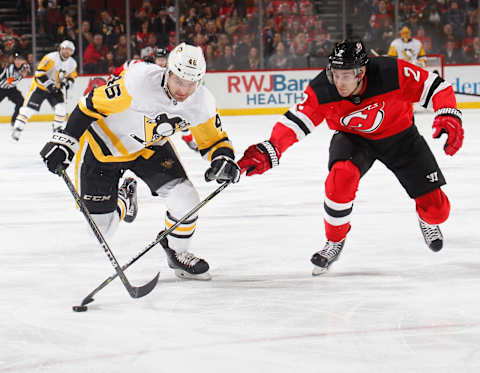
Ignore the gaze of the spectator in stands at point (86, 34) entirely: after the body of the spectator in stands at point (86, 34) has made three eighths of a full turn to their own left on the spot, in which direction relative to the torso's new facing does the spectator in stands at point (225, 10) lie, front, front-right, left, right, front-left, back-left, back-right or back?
front-right

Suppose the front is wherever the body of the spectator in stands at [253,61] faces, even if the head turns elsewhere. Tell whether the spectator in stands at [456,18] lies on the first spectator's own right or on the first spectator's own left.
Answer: on the first spectator's own left

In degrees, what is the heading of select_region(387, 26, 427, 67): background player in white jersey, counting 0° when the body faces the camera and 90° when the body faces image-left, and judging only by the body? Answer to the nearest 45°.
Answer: approximately 0°

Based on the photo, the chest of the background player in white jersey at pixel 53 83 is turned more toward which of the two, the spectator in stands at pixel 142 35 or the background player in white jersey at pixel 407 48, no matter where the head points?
the background player in white jersey
